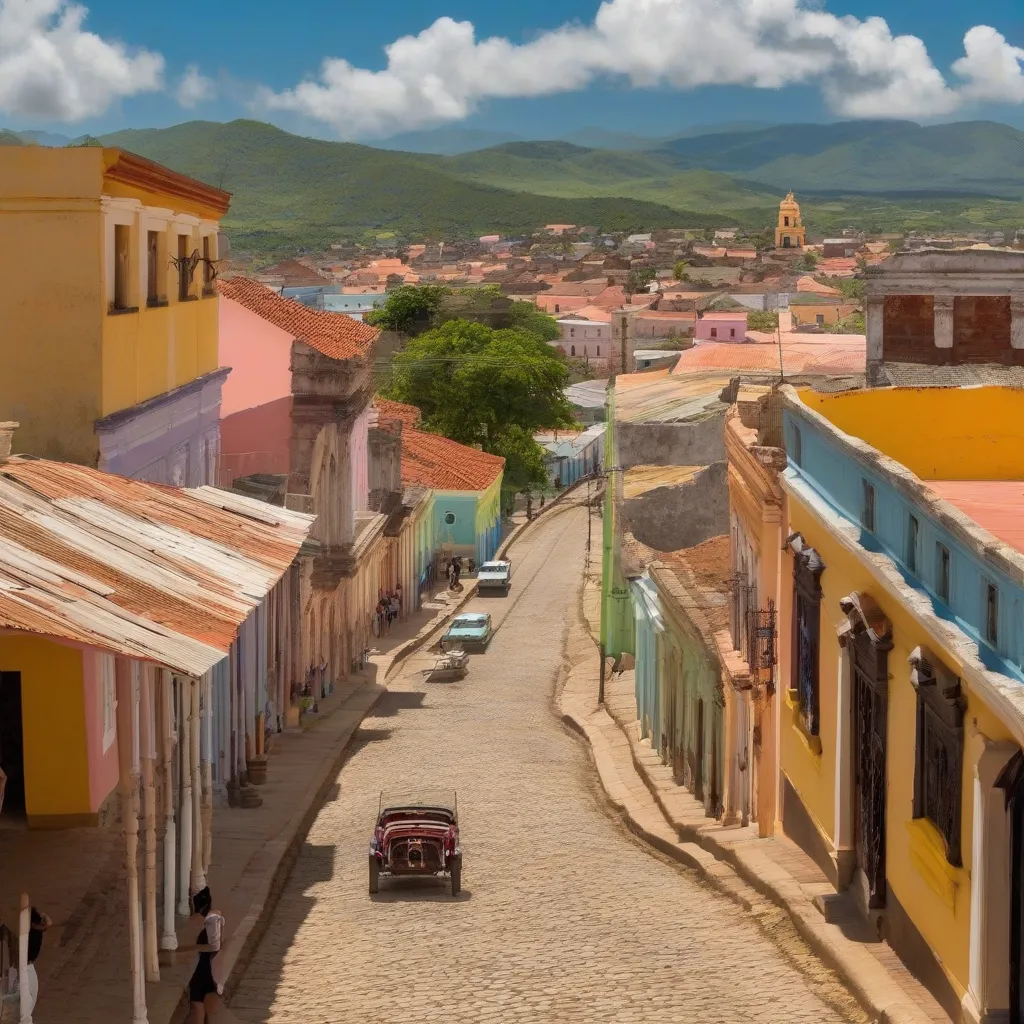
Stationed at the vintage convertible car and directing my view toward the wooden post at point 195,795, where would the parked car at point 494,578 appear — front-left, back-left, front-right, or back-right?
back-right

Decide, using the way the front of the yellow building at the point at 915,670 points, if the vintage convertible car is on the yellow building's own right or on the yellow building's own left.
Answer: on the yellow building's own right

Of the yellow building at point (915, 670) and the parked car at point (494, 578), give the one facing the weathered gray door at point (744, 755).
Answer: the parked car

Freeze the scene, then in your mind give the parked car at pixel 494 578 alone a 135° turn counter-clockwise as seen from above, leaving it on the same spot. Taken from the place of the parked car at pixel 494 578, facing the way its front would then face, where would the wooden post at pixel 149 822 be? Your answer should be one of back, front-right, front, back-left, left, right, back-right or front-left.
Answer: back-right

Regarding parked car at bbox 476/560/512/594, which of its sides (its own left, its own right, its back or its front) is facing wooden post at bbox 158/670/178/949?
front

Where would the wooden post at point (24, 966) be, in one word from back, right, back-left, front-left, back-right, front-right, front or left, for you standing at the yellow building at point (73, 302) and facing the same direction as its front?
front-right

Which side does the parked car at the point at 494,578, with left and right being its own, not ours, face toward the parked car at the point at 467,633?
front

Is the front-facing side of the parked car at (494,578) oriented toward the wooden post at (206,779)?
yes

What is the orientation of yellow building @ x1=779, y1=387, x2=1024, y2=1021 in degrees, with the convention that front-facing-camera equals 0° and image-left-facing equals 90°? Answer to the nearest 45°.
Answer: approximately 45°

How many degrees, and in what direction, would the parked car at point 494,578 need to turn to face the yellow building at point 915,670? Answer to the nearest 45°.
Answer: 0° — it already faces it

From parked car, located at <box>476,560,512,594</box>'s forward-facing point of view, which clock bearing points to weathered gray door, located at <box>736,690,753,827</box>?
The weathered gray door is roughly at 12 o'clock from the parked car.

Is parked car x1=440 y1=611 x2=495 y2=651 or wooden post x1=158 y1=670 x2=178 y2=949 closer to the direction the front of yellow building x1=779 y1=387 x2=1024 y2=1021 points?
the wooden post
